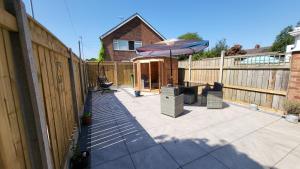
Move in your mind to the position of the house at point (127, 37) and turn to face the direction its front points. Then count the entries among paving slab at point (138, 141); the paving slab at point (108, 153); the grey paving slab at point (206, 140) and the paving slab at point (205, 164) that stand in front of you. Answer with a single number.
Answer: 4

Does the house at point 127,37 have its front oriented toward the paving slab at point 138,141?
yes

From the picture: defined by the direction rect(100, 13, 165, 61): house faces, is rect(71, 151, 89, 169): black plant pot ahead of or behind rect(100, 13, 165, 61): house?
ahead

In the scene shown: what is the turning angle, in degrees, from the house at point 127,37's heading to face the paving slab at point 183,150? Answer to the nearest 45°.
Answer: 0° — it already faces it

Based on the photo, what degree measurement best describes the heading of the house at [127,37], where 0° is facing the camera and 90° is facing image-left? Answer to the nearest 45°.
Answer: approximately 0°

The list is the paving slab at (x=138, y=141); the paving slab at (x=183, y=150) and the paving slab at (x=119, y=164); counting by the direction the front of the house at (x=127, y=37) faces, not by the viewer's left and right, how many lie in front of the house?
3

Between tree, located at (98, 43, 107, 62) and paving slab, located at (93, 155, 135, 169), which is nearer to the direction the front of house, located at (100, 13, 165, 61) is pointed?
the paving slab

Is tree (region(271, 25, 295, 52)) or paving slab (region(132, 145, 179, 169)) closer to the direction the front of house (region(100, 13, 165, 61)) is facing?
the paving slab

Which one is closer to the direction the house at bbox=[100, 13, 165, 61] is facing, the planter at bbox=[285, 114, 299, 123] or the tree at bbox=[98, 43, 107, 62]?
the planter

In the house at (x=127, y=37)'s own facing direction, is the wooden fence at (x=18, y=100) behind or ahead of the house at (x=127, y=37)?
ahead

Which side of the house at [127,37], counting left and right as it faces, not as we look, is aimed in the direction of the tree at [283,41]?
left

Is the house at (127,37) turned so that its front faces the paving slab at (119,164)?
yes
